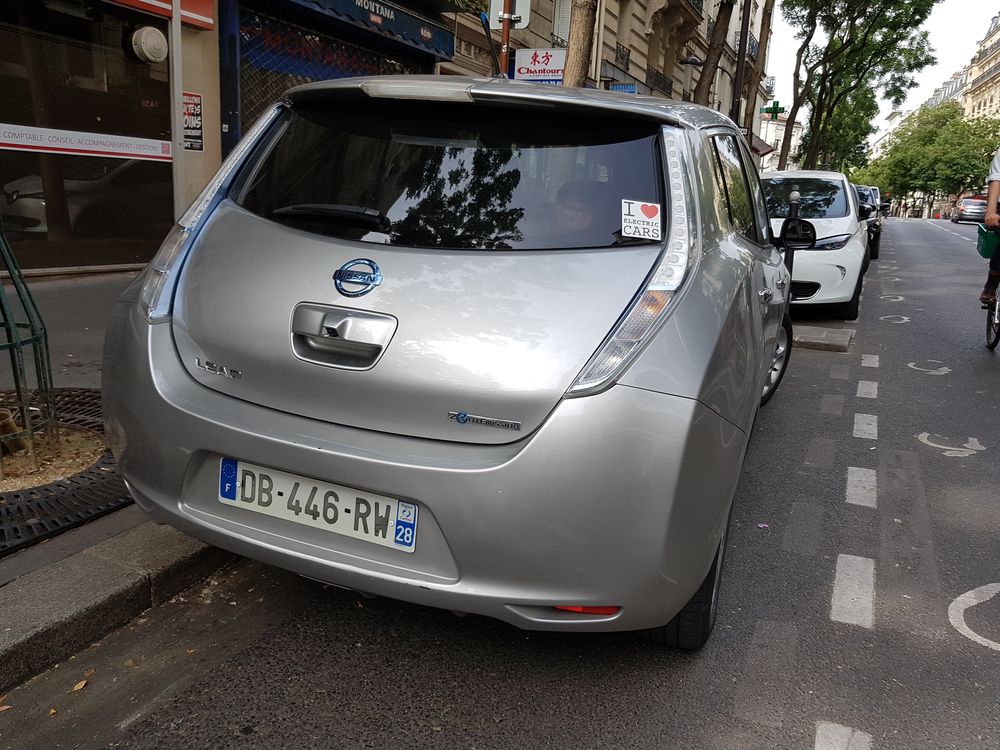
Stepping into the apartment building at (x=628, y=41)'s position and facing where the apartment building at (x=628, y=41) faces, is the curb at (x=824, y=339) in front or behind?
in front

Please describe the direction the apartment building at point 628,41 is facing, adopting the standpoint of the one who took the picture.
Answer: facing the viewer and to the right of the viewer

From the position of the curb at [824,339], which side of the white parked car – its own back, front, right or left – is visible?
front

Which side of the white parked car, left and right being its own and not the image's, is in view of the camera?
front

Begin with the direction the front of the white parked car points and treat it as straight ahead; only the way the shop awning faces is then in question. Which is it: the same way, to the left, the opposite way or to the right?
to the left

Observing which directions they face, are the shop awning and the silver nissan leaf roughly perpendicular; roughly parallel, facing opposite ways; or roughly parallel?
roughly perpendicular

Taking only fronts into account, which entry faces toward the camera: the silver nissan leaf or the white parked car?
the white parked car

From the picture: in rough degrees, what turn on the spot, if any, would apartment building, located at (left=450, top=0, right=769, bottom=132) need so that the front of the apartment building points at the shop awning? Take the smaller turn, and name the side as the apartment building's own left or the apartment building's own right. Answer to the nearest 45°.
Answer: approximately 45° to the apartment building's own right

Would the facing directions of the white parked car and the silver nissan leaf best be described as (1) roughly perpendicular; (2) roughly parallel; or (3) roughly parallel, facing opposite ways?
roughly parallel, facing opposite ways

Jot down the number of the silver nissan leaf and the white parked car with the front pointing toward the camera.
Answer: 1

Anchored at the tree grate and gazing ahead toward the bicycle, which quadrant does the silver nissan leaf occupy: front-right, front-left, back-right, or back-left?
front-right

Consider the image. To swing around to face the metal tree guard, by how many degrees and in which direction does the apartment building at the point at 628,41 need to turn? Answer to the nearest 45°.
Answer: approximately 45° to its right

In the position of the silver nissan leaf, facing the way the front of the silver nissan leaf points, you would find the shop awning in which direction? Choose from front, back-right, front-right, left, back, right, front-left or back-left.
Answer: front-left

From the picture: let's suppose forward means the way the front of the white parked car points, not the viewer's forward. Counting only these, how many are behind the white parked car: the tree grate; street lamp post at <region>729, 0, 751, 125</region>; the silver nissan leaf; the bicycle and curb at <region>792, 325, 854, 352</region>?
1
